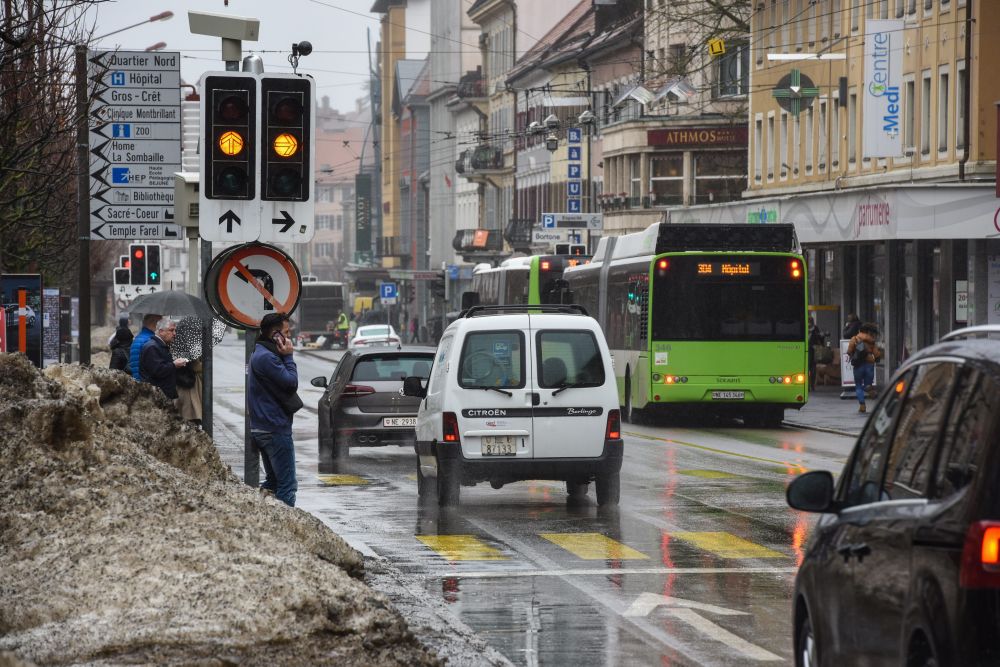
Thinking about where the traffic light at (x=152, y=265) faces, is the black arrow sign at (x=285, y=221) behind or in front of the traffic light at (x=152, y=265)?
in front

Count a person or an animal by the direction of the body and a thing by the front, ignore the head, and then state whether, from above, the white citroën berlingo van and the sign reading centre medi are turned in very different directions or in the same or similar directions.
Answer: very different directions

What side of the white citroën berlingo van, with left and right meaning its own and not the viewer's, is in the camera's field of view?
back

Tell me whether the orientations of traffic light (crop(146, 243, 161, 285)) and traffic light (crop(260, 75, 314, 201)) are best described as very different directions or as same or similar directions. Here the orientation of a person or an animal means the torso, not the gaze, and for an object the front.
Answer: same or similar directions

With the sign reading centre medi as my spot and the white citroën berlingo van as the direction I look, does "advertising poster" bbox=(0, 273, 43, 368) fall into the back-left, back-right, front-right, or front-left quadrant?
front-right

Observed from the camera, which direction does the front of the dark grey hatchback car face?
facing away from the viewer

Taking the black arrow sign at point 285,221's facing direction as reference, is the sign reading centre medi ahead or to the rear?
to the rear

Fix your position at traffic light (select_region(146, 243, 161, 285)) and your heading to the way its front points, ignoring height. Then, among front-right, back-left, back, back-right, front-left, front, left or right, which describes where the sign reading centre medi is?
left
